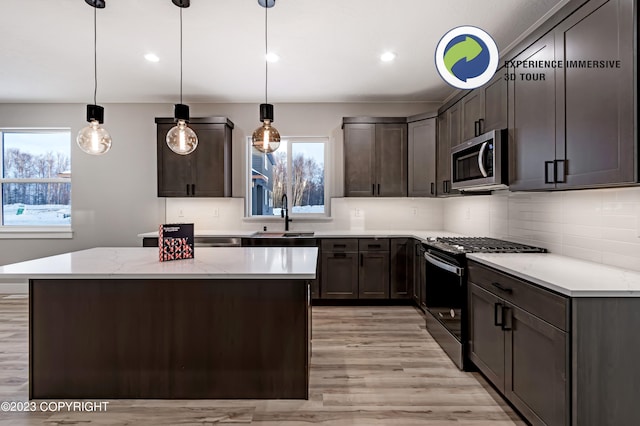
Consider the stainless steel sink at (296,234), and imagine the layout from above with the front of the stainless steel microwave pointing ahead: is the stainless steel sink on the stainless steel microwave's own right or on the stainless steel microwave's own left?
on the stainless steel microwave's own right

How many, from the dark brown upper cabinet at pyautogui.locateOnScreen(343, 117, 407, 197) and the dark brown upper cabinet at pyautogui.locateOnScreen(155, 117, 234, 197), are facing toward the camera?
2

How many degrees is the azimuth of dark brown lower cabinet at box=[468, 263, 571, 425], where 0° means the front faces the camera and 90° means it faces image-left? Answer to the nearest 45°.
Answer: approximately 45°

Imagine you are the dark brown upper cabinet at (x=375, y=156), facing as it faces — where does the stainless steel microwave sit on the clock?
The stainless steel microwave is roughly at 11 o'clock from the dark brown upper cabinet.

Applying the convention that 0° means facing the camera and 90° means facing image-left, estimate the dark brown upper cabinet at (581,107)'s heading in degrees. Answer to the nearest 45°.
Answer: approximately 45°

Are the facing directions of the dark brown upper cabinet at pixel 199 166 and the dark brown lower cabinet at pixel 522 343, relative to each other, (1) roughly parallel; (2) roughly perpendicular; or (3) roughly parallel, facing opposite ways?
roughly perpendicular

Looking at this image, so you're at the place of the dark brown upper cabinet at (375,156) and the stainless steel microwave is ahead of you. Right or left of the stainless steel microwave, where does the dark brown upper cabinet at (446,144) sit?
left

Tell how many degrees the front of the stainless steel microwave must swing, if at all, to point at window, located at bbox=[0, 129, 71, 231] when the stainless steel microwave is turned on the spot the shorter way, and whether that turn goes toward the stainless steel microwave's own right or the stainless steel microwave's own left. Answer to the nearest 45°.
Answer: approximately 45° to the stainless steel microwave's own right
